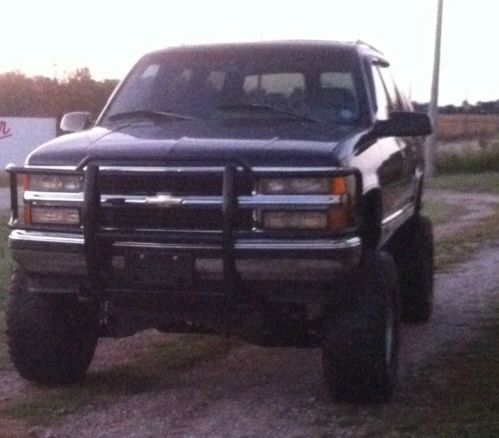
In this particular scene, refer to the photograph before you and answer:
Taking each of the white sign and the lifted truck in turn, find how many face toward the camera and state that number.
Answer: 2

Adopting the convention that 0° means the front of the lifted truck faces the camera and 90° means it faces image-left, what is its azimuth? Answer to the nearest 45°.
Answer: approximately 0°

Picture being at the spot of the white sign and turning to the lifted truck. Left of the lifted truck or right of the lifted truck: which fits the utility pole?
left

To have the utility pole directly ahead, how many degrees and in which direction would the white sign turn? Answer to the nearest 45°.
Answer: approximately 45° to its left

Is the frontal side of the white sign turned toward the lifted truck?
yes

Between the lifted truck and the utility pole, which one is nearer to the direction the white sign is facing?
the lifted truck

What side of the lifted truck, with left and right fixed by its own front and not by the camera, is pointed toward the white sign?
back

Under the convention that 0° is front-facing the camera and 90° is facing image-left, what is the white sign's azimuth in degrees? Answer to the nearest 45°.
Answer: approximately 0°
